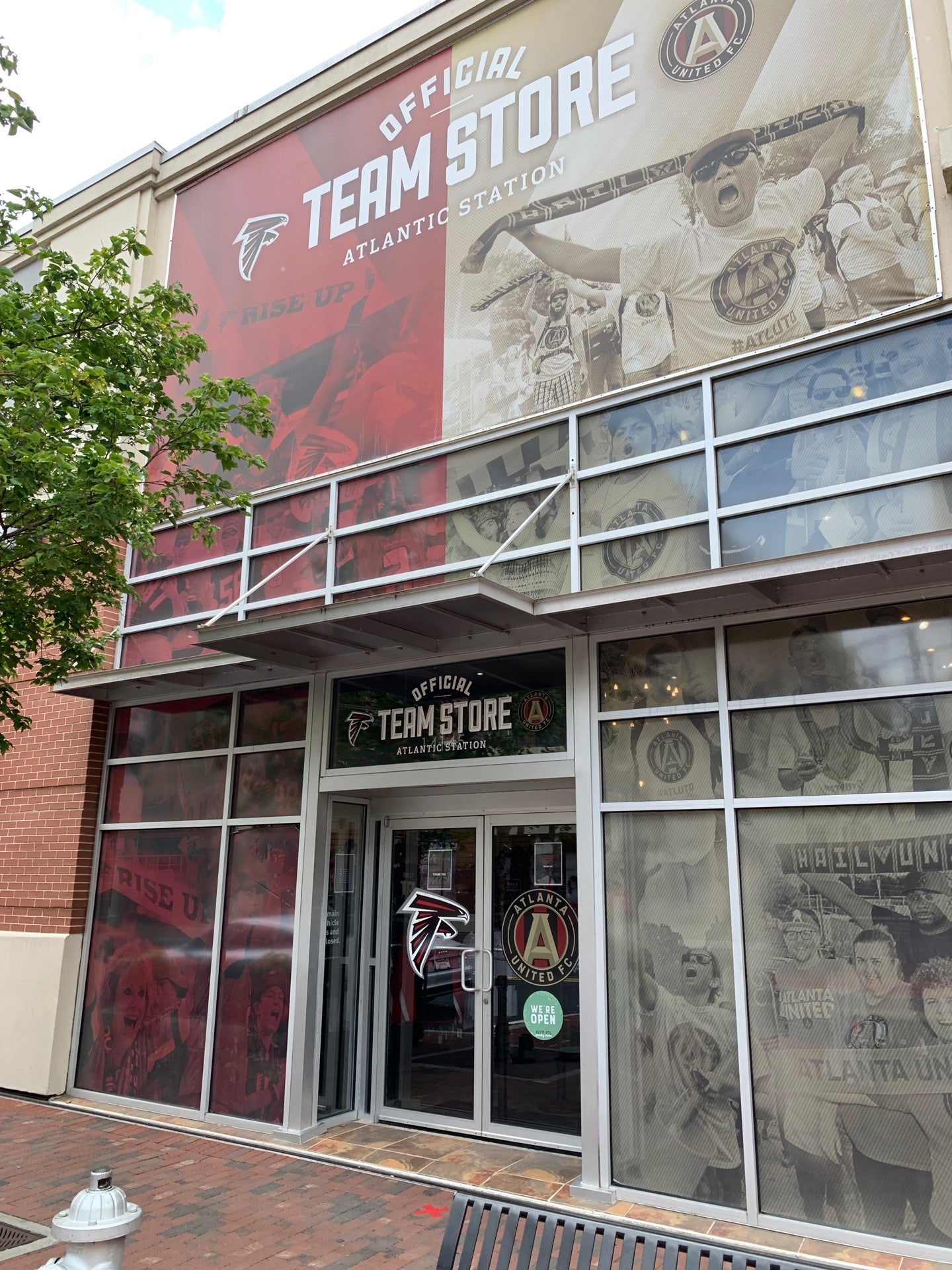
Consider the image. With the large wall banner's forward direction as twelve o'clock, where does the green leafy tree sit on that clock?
The green leafy tree is roughly at 1 o'clock from the large wall banner.

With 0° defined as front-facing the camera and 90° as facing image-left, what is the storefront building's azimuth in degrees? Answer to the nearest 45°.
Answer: approximately 45°

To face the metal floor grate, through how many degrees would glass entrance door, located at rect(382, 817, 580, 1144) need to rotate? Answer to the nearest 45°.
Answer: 0° — it already faces it
